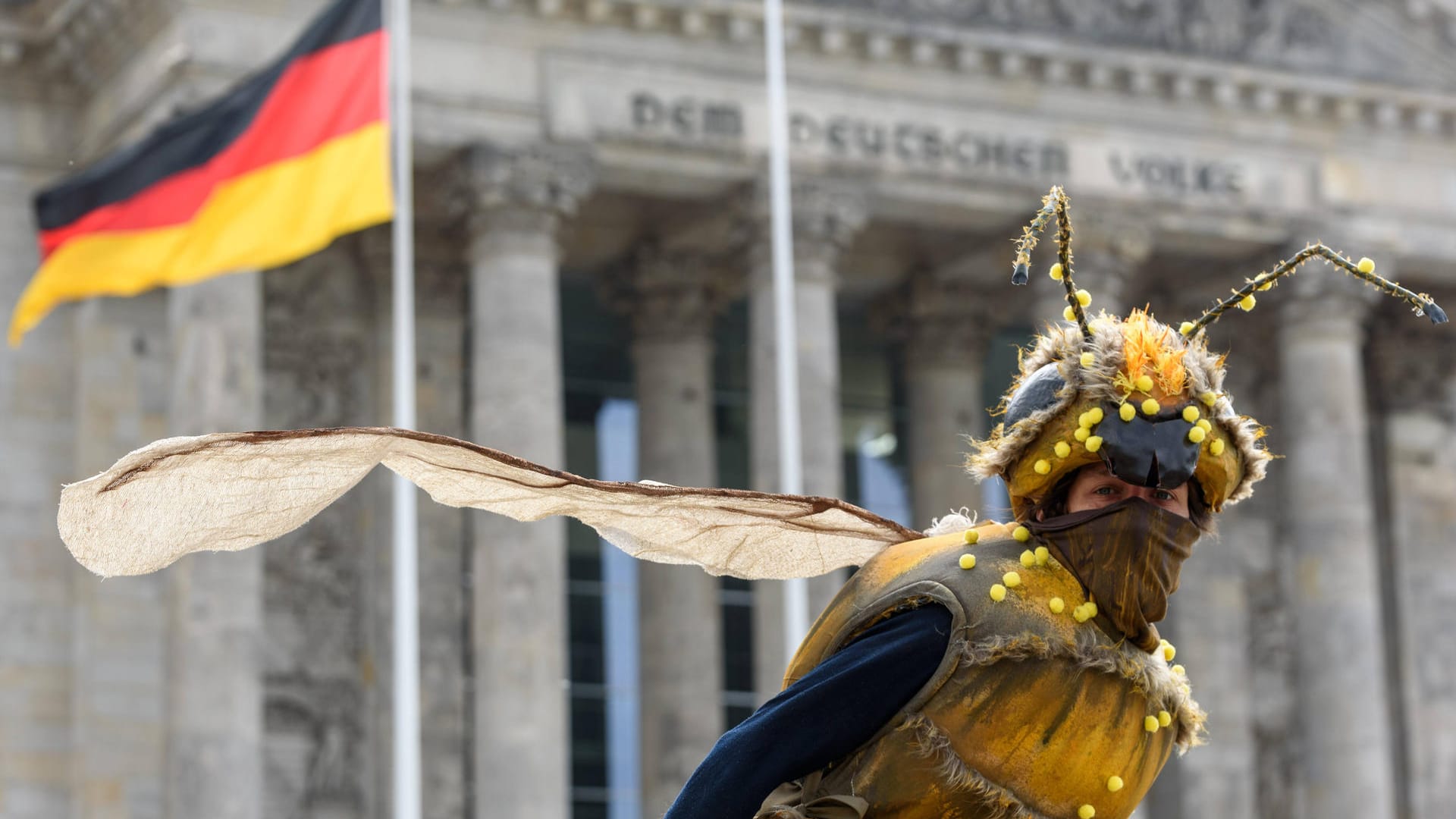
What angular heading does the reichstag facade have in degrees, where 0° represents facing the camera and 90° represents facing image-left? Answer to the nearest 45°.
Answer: approximately 315°

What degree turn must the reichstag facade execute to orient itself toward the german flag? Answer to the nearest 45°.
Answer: approximately 90° to its right

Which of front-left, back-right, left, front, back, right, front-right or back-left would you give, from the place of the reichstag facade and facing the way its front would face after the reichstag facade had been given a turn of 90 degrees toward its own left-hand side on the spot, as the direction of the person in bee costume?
back-right
